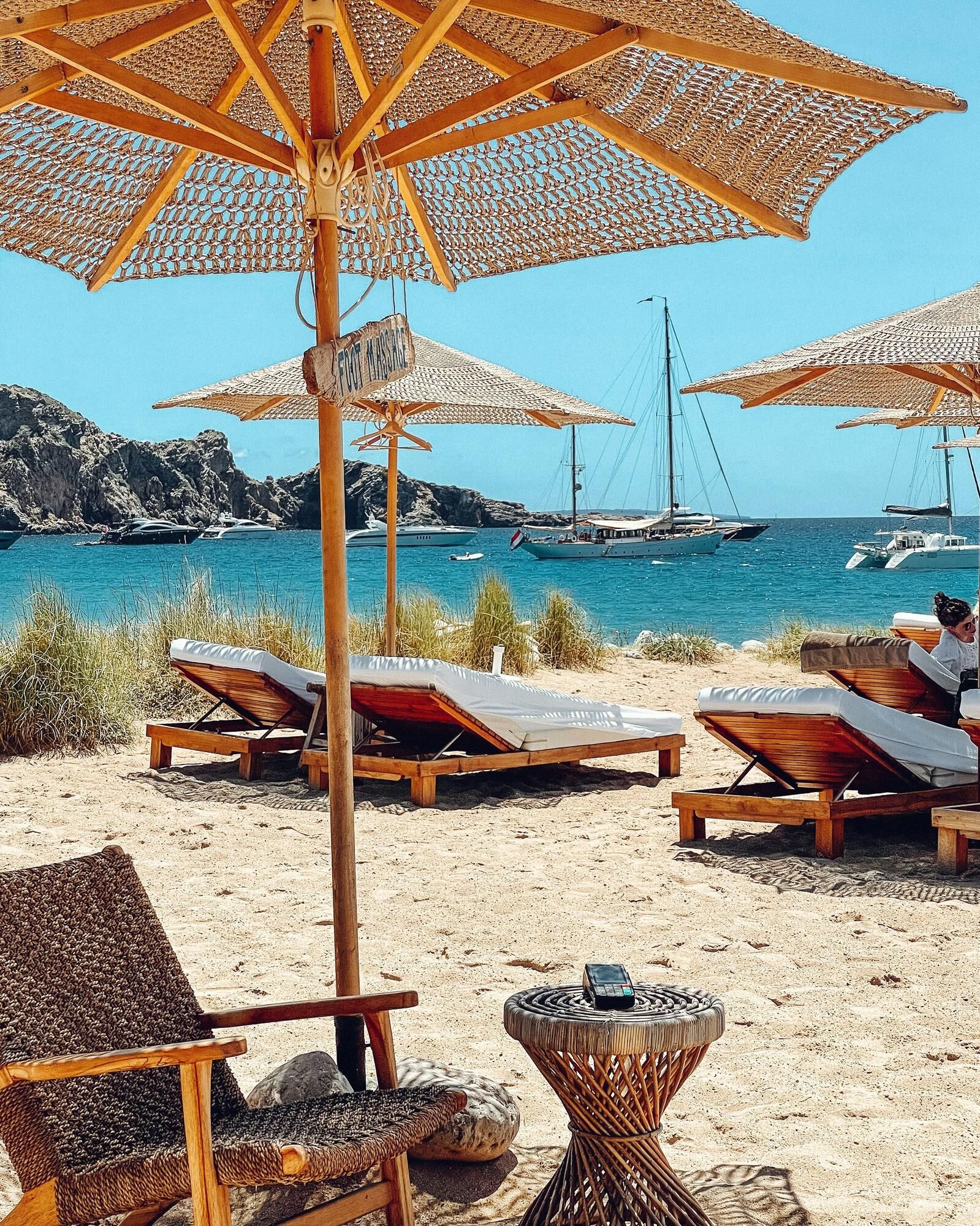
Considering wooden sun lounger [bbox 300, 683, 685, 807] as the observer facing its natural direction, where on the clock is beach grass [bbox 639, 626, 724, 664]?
The beach grass is roughly at 11 o'clock from the wooden sun lounger.

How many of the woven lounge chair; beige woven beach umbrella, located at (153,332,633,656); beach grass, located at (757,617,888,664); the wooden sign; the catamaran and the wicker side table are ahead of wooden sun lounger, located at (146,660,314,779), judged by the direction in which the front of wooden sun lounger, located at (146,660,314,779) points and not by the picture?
3

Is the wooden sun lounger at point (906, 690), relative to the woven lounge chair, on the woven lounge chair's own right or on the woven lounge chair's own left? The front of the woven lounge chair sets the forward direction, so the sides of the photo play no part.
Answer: on the woven lounge chair's own left

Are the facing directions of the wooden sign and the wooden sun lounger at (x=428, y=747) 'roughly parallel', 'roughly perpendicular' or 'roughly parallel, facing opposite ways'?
roughly perpendicular

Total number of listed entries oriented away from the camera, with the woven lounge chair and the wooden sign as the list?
0

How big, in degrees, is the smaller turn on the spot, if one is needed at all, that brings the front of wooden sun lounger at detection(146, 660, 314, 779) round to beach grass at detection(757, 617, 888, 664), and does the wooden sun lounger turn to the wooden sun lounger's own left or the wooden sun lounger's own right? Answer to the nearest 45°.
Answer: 0° — it already faces it

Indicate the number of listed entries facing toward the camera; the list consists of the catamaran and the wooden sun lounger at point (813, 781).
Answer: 0

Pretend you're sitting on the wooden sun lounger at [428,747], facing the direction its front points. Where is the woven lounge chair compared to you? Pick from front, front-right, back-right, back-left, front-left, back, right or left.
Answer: back-right

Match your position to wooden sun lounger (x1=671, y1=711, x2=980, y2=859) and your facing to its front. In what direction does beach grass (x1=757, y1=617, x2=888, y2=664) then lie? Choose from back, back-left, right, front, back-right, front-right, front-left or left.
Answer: front-left

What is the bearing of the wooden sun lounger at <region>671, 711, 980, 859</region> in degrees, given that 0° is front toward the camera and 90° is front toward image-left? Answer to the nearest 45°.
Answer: approximately 225°

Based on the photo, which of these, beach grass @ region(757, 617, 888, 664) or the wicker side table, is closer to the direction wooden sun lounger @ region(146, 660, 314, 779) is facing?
the beach grass

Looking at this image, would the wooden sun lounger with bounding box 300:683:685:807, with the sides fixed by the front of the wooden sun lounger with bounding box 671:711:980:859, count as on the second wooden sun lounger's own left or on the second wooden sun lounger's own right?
on the second wooden sun lounger's own left

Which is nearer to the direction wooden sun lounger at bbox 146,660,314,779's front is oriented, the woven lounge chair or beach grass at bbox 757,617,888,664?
the beach grass

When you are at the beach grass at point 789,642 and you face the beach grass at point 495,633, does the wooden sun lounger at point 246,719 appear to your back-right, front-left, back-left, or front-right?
front-left

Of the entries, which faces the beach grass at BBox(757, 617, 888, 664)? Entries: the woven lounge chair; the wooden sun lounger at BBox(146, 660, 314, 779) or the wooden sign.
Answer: the wooden sun lounger
